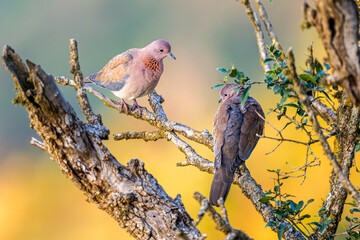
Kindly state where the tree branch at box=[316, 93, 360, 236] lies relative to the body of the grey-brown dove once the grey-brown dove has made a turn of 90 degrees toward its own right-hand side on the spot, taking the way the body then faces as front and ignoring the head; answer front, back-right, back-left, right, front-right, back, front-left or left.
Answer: front-right

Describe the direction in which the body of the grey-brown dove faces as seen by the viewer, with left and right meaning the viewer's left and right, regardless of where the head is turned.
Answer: facing away from the viewer

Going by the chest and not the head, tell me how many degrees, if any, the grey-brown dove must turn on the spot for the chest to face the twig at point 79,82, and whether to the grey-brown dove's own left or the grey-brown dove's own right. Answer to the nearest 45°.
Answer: approximately 135° to the grey-brown dove's own left

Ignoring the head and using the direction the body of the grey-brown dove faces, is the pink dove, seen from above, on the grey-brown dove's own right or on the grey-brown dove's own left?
on the grey-brown dove's own left
